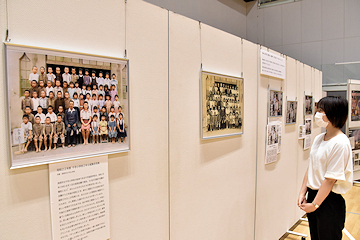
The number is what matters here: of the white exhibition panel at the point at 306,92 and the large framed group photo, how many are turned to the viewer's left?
0

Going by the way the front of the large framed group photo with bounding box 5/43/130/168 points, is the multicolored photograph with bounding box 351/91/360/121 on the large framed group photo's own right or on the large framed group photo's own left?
on the large framed group photo's own left

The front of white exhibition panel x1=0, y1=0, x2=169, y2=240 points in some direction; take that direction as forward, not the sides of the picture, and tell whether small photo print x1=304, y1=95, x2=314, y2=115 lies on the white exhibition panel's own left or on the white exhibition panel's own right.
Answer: on the white exhibition panel's own left

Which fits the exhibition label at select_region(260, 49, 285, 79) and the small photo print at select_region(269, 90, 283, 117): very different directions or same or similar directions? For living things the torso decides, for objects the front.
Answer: same or similar directions

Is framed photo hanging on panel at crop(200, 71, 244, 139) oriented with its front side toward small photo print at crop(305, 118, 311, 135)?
no

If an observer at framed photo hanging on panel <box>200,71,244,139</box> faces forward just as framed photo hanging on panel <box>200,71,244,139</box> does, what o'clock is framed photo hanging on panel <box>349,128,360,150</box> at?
framed photo hanging on panel <box>349,128,360,150</box> is roughly at 9 o'clock from framed photo hanging on panel <box>200,71,244,139</box>.

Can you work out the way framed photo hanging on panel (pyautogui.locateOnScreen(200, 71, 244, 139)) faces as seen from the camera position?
facing the viewer and to the right of the viewer

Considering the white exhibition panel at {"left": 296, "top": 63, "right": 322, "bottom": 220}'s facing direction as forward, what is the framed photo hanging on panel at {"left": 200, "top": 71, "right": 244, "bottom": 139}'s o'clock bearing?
The framed photo hanging on panel is roughly at 2 o'clock from the white exhibition panel.

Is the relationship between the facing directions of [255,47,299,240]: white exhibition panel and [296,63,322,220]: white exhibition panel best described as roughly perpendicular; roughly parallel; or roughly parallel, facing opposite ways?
roughly parallel

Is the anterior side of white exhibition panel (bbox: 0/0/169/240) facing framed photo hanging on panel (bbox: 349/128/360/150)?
no

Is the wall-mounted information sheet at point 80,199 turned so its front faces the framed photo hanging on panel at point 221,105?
no

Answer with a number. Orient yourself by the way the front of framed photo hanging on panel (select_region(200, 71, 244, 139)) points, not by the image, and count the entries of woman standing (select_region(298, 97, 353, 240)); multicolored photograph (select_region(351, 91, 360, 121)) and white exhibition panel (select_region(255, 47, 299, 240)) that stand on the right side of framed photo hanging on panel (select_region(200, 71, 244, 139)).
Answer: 0

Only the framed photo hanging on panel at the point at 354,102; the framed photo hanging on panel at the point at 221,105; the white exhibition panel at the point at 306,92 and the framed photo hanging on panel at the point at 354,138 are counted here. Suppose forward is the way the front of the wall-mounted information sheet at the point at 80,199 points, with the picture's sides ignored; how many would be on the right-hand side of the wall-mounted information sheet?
0

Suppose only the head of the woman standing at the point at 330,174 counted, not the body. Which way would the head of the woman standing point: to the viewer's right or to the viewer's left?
to the viewer's left

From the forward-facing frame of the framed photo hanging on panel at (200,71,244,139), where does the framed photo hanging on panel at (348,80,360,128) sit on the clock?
the framed photo hanging on panel at (348,80,360,128) is roughly at 9 o'clock from the framed photo hanging on panel at (200,71,244,139).
